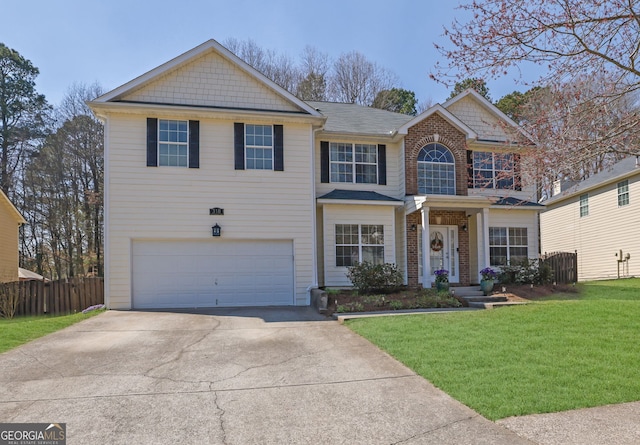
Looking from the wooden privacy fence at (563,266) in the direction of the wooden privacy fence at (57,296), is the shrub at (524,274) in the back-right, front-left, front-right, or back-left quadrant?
front-left

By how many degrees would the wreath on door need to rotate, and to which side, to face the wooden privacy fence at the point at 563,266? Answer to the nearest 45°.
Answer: approximately 135° to its left

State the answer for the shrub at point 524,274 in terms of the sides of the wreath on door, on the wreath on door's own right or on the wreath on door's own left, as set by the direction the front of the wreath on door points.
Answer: on the wreath on door's own left

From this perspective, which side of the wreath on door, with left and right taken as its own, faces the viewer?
front

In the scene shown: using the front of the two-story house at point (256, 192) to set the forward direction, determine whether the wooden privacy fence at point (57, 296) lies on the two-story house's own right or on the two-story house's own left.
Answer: on the two-story house's own right

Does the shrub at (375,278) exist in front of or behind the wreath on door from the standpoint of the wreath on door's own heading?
in front

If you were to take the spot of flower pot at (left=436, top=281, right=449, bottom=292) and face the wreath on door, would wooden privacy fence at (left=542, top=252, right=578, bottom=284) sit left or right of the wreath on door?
right

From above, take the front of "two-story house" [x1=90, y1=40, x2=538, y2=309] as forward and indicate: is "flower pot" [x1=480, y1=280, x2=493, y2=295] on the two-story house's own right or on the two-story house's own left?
on the two-story house's own left

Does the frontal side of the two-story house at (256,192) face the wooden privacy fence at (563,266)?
no

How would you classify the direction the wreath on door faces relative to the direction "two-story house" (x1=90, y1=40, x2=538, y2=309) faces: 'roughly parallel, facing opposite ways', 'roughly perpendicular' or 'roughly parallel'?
roughly parallel

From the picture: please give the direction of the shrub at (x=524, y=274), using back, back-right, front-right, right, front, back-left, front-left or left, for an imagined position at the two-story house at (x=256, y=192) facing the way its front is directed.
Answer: left

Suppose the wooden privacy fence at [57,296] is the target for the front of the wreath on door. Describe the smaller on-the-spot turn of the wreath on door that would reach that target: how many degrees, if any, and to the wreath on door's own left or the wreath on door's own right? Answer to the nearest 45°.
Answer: approximately 45° to the wreath on door's own right

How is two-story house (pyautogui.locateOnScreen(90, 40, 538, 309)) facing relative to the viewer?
toward the camera

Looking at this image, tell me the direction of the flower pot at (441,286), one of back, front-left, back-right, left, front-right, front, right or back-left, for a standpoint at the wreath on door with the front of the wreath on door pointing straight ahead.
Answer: front
